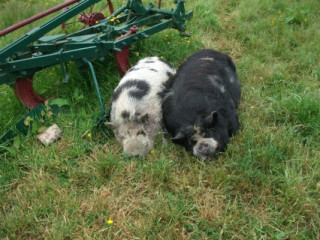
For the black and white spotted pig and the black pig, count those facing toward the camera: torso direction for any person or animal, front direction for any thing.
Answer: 2

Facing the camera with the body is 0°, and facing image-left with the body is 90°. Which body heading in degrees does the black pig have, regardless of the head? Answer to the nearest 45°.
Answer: approximately 0°

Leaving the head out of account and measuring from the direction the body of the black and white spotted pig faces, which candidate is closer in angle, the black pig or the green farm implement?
the black pig

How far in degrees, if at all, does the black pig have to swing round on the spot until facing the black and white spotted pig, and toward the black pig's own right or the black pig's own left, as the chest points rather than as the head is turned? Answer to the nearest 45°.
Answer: approximately 90° to the black pig's own right

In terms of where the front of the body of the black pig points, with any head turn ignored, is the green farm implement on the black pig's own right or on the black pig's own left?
on the black pig's own right
